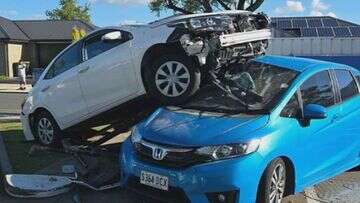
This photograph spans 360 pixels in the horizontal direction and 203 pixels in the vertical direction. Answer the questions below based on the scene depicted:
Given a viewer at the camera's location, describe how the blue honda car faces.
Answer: facing the viewer and to the left of the viewer

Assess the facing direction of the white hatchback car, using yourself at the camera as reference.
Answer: facing the viewer and to the right of the viewer
